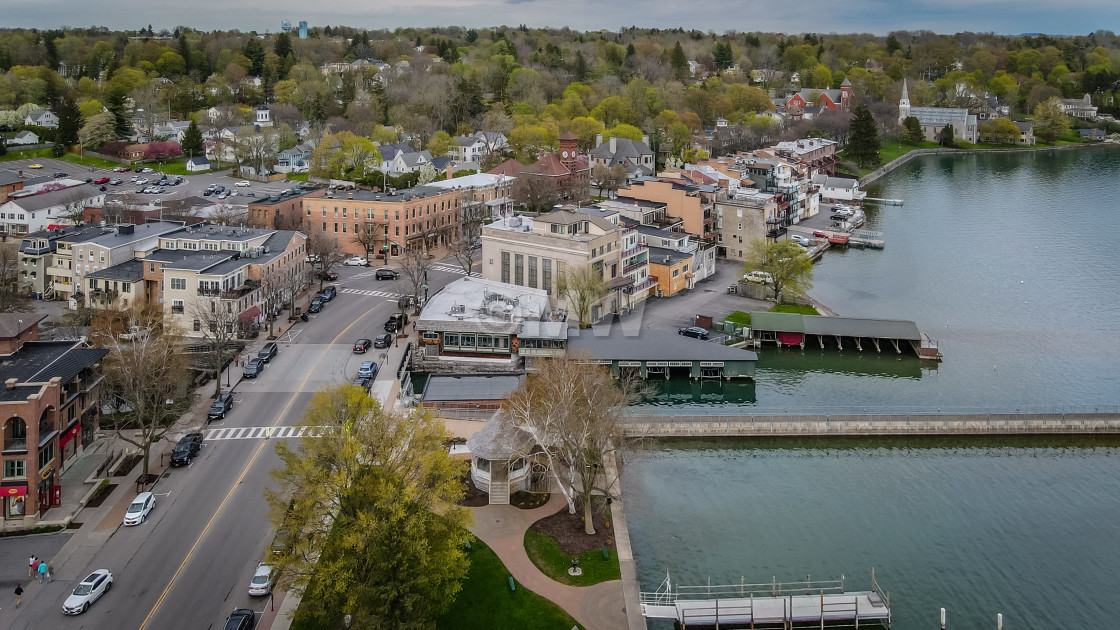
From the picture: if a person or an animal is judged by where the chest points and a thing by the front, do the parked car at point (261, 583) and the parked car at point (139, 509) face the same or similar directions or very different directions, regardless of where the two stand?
very different directions

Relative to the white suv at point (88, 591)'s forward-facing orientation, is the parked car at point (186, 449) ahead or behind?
behind

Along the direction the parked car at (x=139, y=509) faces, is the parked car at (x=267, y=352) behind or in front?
behind

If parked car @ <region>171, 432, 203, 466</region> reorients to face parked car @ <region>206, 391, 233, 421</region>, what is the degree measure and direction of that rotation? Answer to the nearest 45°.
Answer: approximately 135° to its right

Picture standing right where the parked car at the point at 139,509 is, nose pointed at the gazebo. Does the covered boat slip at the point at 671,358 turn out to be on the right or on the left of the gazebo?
left

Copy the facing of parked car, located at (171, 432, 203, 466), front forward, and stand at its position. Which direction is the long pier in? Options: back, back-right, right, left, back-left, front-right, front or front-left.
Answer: back-left

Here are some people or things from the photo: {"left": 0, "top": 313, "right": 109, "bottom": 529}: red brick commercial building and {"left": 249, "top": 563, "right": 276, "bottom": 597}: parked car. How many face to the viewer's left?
0

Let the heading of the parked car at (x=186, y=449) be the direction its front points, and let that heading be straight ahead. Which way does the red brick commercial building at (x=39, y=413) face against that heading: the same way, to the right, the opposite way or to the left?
to the left

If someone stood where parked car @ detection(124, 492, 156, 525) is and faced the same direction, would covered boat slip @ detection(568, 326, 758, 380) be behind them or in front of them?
behind

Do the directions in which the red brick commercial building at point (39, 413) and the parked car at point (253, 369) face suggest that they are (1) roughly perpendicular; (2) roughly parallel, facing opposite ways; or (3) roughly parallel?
roughly perpendicular

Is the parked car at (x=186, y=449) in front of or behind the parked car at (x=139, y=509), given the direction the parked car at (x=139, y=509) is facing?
behind

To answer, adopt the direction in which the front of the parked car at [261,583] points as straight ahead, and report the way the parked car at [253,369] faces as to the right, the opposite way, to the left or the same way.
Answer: the opposite way

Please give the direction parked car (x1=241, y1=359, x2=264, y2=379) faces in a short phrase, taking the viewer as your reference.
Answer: facing the viewer and to the left of the viewer

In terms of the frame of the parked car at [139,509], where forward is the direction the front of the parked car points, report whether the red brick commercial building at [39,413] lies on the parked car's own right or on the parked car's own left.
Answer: on the parked car's own right
